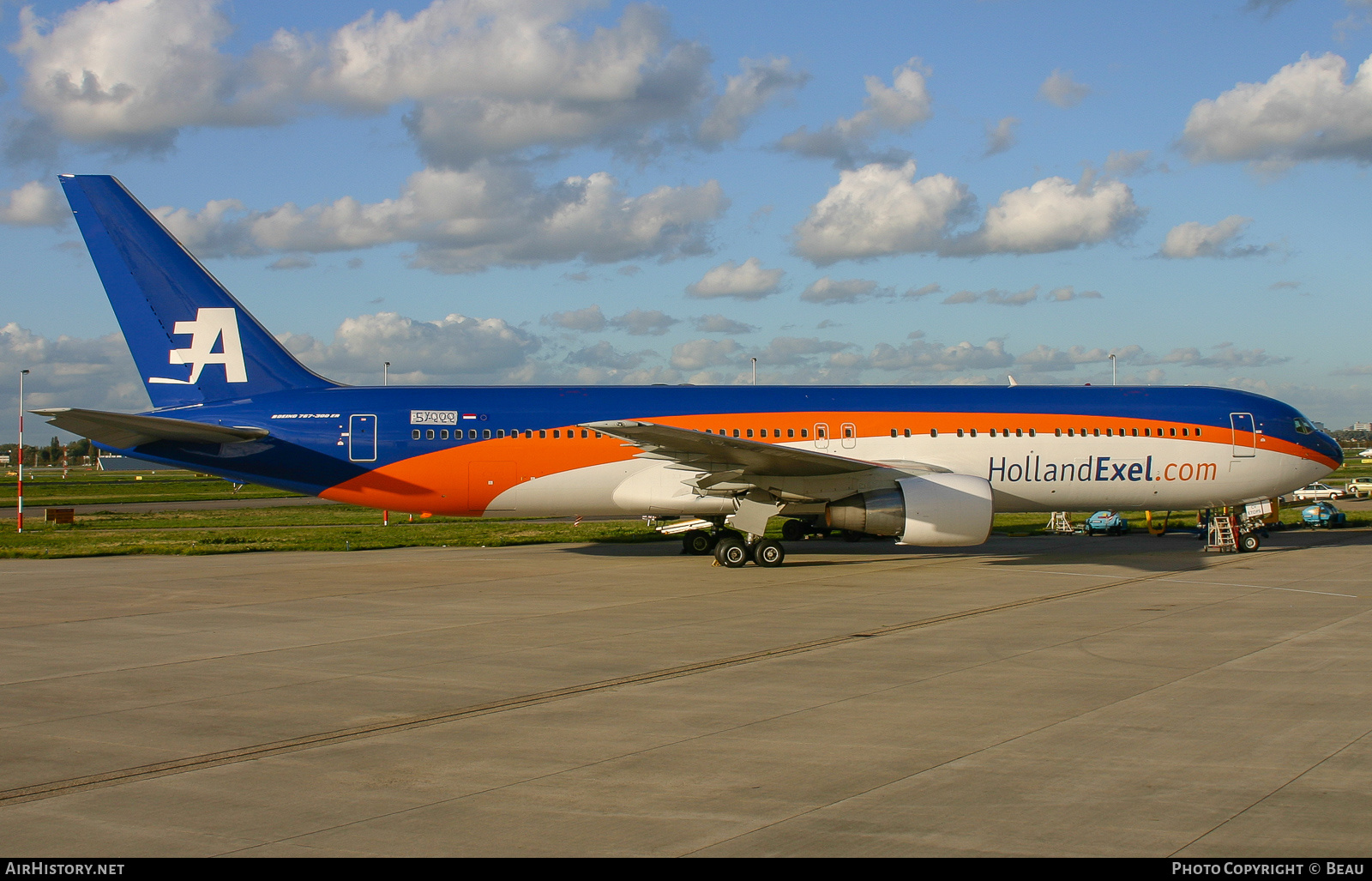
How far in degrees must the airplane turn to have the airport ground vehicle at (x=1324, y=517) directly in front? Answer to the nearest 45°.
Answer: approximately 45° to its left

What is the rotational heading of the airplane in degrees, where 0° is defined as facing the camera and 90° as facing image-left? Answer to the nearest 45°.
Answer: approximately 270°

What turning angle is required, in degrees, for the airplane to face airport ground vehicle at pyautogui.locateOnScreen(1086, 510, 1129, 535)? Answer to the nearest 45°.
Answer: approximately 45° to its left
